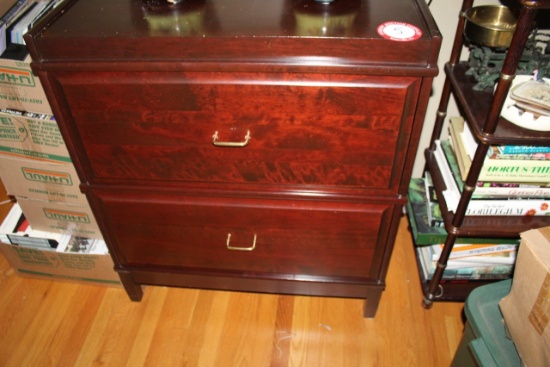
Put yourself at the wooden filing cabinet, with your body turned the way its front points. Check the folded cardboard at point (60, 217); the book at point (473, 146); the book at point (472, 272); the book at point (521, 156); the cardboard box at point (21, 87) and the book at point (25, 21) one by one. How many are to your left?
3

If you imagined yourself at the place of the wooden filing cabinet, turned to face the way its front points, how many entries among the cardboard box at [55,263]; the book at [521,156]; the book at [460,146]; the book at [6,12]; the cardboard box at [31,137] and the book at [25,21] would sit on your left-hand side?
2

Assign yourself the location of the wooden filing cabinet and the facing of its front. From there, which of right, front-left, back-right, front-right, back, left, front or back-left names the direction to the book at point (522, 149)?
left

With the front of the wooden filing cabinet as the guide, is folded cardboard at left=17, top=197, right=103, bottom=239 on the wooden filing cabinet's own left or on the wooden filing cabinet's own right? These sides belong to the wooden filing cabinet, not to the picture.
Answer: on the wooden filing cabinet's own right

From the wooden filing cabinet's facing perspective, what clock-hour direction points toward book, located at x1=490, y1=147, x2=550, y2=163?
The book is roughly at 9 o'clock from the wooden filing cabinet.

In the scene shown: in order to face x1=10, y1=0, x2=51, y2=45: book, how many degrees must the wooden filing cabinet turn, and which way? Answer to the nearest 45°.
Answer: approximately 135° to its right

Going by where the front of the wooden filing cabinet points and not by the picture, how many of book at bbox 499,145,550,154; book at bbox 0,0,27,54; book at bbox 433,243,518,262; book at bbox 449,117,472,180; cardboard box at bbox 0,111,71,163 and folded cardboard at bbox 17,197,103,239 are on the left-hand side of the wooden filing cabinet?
3

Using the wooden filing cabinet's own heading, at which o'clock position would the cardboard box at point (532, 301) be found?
The cardboard box is roughly at 10 o'clock from the wooden filing cabinet.

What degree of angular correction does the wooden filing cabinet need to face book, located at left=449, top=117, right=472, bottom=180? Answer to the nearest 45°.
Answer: approximately 90° to its left

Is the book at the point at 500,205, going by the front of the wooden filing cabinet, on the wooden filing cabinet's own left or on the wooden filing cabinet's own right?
on the wooden filing cabinet's own left

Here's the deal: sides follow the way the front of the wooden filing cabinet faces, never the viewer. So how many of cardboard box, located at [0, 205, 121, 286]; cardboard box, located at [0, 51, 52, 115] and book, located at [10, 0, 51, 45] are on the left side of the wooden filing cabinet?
0

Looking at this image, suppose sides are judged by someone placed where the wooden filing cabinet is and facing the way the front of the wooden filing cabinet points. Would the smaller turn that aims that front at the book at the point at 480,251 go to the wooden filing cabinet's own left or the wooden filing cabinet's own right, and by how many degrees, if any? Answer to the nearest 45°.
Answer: approximately 90° to the wooden filing cabinet's own left

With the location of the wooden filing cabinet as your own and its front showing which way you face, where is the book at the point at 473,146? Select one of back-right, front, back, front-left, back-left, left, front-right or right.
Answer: left

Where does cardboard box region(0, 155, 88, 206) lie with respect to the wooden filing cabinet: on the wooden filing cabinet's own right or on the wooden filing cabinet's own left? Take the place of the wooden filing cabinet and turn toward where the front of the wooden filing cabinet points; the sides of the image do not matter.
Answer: on the wooden filing cabinet's own right

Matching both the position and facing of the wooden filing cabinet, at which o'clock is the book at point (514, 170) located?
The book is roughly at 9 o'clock from the wooden filing cabinet.

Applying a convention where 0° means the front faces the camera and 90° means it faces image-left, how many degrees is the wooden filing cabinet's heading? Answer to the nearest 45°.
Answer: approximately 0°

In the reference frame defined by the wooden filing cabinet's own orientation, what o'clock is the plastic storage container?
The plastic storage container is roughly at 10 o'clock from the wooden filing cabinet.

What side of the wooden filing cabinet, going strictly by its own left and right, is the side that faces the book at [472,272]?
left
